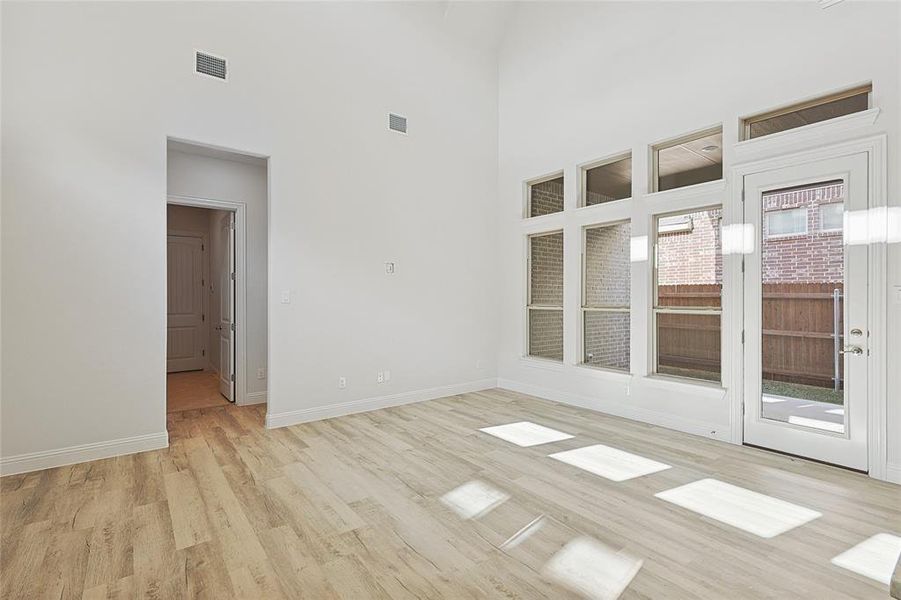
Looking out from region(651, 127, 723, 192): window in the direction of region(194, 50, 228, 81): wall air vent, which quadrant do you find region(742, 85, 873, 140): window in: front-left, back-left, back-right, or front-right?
back-left

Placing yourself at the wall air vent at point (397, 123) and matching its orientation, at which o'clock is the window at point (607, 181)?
The window is roughly at 11 o'clock from the wall air vent.

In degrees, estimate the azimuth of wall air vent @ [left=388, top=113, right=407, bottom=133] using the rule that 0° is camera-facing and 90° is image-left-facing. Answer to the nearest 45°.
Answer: approximately 315°

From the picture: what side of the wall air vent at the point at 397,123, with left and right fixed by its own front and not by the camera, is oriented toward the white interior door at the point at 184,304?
back

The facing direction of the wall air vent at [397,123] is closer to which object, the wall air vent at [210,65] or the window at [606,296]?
the window
